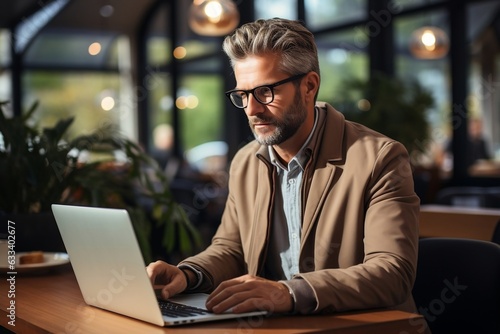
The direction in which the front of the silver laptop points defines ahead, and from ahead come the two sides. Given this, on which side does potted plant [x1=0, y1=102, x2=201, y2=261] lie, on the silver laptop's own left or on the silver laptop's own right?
on the silver laptop's own left

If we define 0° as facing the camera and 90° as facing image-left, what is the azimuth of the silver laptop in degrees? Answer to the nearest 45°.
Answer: approximately 225°

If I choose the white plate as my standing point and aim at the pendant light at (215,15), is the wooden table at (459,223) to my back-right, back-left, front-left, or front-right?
front-right

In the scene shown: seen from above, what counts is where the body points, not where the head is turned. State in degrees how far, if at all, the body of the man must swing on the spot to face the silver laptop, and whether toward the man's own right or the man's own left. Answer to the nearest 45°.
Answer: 0° — they already face it

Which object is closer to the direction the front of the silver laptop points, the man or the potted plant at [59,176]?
the man

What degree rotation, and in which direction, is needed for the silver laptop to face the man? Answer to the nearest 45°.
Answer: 0° — it already faces them

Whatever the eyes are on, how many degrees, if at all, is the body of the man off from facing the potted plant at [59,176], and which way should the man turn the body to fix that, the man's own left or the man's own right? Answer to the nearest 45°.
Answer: approximately 90° to the man's own right

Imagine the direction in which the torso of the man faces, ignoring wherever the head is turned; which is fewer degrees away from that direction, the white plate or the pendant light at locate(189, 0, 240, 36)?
the white plate

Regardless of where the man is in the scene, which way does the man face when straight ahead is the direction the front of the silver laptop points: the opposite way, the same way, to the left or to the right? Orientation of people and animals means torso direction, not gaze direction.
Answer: the opposite way

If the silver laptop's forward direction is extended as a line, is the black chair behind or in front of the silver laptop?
in front

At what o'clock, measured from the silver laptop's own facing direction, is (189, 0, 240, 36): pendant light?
The pendant light is roughly at 11 o'clock from the silver laptop.

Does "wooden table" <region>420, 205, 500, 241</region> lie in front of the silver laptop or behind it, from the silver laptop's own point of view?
in front

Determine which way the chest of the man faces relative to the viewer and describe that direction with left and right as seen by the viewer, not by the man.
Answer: facing the viewer and to the left of the viewer

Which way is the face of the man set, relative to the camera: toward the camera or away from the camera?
toward the camera
